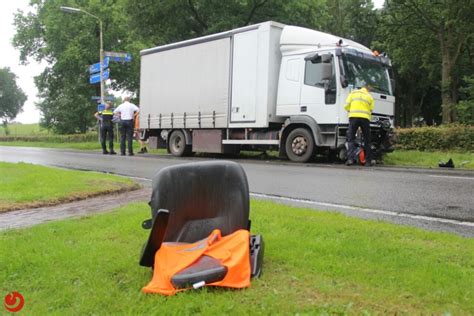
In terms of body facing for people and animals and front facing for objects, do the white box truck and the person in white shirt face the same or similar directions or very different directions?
very different directions

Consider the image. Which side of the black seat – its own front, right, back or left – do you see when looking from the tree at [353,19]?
back

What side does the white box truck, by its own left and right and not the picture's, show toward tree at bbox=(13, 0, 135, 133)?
back

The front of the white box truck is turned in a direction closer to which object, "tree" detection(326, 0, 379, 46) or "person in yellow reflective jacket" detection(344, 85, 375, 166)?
the person in yellow reflective jacket

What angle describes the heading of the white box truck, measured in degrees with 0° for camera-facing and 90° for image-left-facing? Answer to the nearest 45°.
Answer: approximately 315°

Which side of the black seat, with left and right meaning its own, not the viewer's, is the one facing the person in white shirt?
back

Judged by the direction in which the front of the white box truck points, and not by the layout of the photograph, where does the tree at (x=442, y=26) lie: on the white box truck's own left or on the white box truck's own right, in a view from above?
on the white box truck's own left
